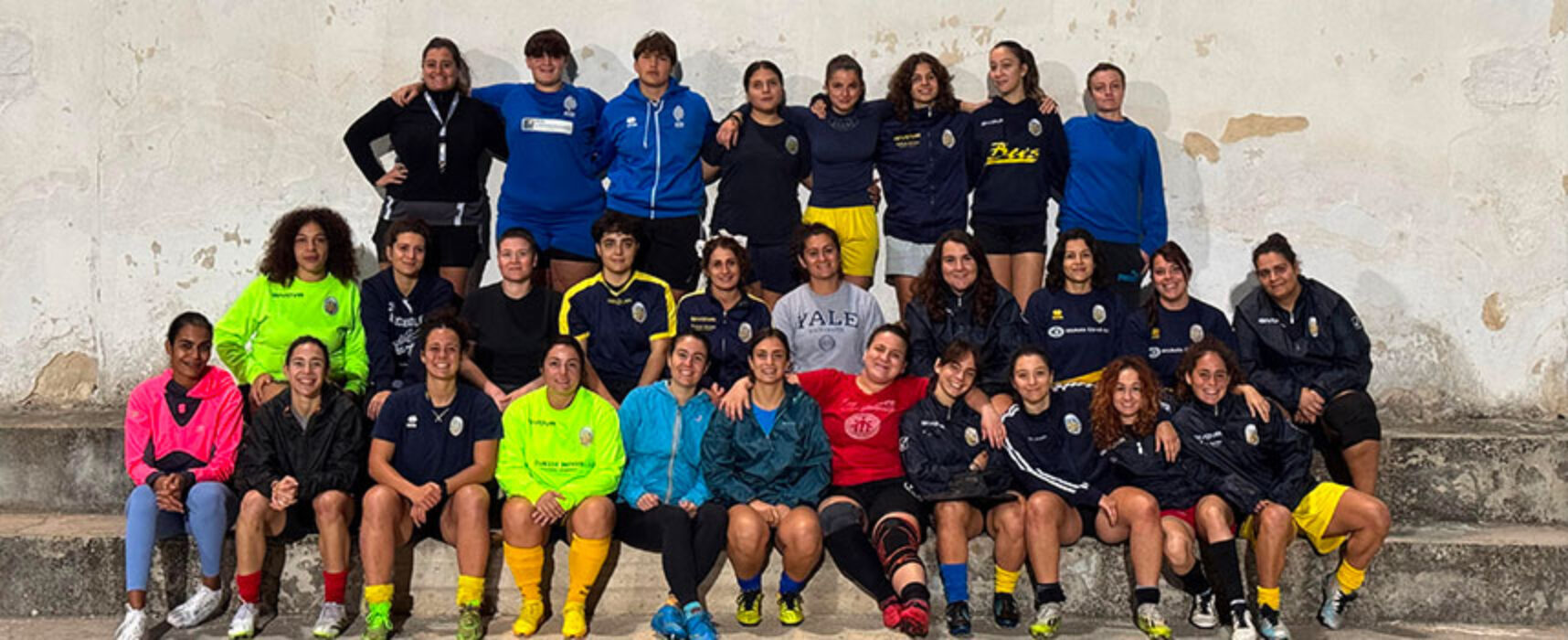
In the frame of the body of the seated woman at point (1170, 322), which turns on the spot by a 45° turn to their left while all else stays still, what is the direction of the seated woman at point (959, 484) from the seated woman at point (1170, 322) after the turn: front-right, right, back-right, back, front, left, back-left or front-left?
right

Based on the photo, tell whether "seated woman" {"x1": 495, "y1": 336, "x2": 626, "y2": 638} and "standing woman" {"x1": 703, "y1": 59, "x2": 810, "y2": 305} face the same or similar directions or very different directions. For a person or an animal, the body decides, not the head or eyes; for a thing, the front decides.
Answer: same or similar directions

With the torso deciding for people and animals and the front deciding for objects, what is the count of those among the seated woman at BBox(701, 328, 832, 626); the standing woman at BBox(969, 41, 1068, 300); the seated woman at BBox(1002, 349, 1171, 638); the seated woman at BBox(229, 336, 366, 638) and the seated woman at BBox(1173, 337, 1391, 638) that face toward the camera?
5

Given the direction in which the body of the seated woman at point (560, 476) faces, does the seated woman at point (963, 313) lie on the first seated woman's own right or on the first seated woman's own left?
on the first seated woman's own left

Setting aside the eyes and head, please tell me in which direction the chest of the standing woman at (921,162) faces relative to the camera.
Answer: toward the camera

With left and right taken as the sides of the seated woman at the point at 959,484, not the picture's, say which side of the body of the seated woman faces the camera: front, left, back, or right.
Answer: front

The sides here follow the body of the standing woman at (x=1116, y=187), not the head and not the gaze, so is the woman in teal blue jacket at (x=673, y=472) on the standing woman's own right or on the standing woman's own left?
on the standing woman's own right

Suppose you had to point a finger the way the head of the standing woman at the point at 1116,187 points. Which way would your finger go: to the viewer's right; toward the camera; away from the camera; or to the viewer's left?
toward the camera

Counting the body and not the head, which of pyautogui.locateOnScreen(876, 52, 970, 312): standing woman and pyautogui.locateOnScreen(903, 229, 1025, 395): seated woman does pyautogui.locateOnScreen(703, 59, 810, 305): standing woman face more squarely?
the seated woman

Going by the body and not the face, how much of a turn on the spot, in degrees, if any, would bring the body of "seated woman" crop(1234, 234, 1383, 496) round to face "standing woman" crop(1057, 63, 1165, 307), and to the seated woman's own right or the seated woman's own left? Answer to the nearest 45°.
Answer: approximately 90° to the seated woman's own right

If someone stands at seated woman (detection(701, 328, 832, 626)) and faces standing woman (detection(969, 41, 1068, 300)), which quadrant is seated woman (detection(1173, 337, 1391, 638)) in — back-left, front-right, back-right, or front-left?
front-right

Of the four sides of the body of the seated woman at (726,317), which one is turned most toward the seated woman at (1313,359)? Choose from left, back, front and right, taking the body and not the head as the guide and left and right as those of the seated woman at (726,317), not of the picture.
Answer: left

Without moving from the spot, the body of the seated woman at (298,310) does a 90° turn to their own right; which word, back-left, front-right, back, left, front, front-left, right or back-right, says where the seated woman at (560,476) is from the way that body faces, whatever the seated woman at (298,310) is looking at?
back-left

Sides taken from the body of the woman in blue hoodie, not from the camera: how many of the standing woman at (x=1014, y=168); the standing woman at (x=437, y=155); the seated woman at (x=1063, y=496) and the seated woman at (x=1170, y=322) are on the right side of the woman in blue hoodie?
1

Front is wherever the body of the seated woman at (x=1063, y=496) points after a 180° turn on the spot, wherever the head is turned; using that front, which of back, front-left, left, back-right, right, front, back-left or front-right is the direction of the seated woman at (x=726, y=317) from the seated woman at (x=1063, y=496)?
left

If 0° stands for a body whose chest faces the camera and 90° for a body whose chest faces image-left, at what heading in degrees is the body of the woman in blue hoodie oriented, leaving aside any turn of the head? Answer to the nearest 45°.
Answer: approximately 0°

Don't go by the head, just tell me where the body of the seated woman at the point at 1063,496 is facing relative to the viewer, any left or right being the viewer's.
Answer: facing the viewer
